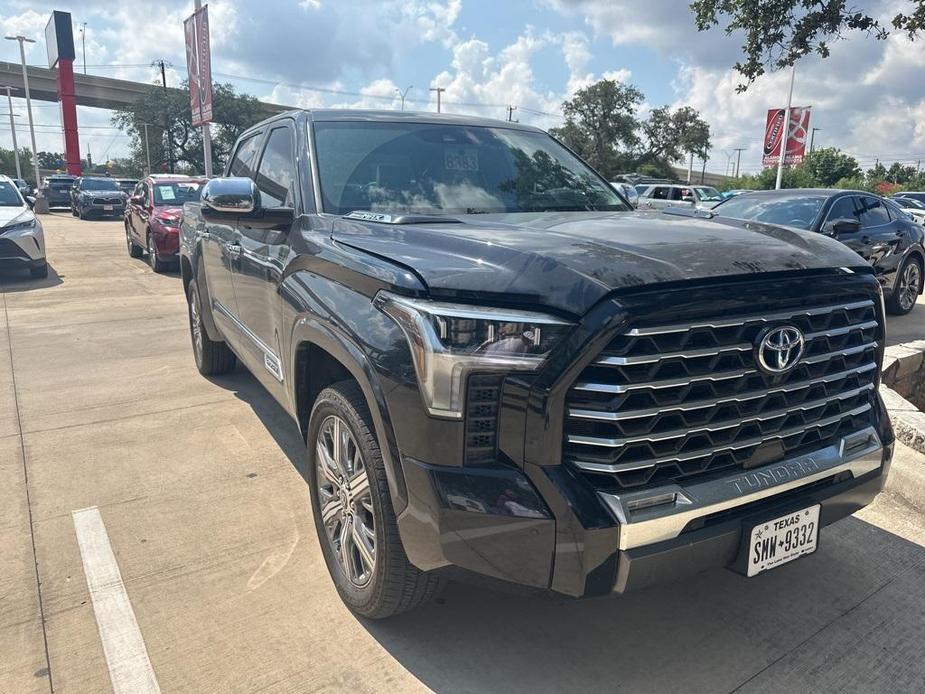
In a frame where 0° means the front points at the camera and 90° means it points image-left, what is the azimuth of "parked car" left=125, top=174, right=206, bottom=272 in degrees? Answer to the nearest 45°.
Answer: approximately 315°

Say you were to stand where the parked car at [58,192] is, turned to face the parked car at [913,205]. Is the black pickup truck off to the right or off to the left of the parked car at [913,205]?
right

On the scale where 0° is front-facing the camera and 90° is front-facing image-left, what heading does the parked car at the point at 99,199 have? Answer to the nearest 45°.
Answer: approximately 315°

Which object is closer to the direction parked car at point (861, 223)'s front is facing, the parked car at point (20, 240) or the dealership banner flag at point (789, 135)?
the parked car

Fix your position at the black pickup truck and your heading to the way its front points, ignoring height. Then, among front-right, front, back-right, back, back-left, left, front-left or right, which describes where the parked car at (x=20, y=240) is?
back

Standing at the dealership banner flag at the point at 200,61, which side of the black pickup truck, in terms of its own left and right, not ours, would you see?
back

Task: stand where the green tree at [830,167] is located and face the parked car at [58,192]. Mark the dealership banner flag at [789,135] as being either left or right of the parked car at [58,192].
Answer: left
